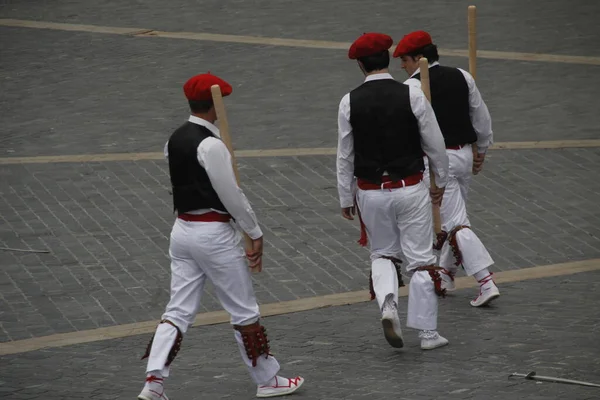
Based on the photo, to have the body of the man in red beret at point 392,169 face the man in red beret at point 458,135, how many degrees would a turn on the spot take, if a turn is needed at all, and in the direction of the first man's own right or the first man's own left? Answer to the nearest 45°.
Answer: approximately 45° to the first man's own right

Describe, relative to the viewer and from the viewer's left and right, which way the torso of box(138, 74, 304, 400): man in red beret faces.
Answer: facing away from the viewer and to the right of the viewer

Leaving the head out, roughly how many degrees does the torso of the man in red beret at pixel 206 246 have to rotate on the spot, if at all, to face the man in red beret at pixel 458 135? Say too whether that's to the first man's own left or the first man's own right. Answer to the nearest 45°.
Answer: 0° — they already face them

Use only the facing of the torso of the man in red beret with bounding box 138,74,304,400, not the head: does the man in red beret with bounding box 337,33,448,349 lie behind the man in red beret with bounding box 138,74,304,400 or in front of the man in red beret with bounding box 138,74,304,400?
in front

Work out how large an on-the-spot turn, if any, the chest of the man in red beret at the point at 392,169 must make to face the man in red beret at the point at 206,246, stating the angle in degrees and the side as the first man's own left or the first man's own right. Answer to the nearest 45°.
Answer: approximately 135° to the first man's own left

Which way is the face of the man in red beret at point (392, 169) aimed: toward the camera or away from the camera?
away from the camera

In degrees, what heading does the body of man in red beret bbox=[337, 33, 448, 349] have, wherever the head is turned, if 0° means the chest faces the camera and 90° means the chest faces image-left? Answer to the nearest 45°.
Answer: approximately 180°

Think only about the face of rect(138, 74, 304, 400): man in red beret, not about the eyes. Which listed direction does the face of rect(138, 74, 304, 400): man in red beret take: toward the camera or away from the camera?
away from the camera

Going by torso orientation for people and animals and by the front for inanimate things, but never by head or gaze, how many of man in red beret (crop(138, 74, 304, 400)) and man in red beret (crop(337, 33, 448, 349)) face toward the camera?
0
